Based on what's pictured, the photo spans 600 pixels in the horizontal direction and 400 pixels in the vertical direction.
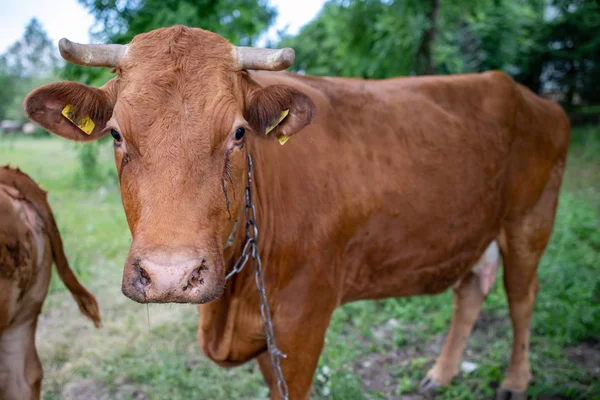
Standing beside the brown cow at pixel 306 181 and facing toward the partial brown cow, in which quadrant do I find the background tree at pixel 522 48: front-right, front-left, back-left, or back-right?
back-right

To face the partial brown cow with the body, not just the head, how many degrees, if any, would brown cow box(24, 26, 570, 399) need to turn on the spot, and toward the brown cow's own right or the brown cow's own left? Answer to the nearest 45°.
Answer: approximately 45° to the brown cow's own right

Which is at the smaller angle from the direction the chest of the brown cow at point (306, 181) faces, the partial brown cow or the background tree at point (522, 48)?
the partial brown cow

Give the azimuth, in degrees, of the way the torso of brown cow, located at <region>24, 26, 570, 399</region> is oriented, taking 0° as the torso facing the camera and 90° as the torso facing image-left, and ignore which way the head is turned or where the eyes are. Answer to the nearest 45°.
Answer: approximately 45°

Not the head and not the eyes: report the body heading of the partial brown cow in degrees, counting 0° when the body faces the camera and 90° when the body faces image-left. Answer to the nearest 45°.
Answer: approximately 90°

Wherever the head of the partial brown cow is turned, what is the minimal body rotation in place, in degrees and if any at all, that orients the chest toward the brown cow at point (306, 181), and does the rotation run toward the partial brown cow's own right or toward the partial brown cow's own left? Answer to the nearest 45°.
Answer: approximately 180°

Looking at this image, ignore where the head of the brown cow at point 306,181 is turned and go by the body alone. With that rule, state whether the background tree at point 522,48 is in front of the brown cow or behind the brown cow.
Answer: behind
